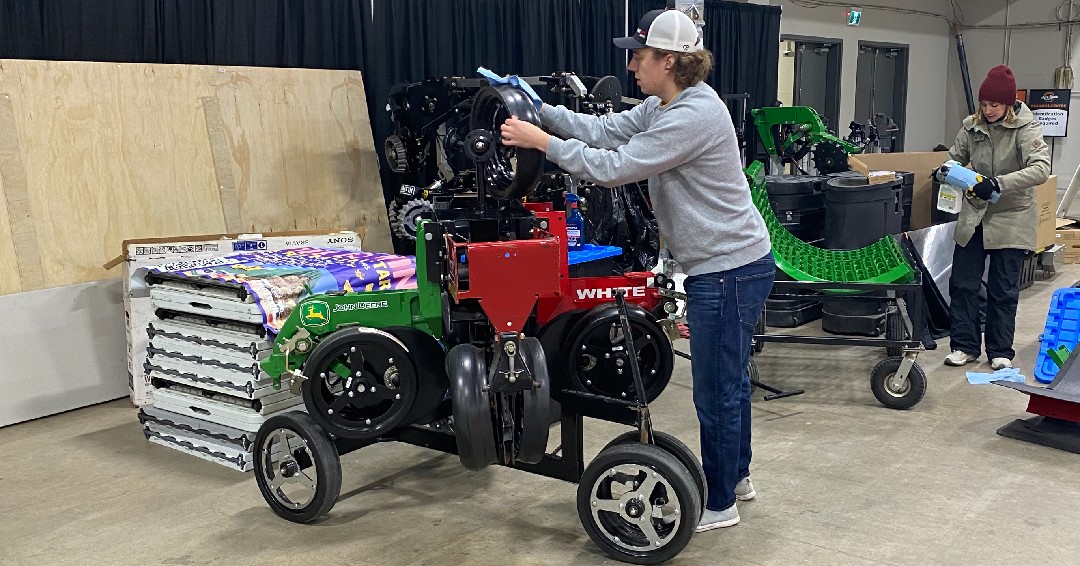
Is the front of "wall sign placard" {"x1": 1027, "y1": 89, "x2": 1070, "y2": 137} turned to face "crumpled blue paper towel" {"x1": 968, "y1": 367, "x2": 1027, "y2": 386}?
yes

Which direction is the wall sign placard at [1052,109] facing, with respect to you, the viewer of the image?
facing the viewer

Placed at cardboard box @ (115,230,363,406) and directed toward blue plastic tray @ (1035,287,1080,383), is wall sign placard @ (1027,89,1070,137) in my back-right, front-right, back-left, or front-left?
front-left

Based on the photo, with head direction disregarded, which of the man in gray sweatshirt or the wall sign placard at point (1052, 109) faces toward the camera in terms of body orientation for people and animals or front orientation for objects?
the wall sign placard

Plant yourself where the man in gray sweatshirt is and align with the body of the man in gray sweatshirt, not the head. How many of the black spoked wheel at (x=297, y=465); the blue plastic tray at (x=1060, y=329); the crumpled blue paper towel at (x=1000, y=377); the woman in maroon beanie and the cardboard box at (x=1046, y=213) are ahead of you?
1

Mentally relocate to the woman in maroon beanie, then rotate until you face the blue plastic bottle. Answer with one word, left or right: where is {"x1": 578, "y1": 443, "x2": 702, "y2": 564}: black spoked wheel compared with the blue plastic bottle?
left

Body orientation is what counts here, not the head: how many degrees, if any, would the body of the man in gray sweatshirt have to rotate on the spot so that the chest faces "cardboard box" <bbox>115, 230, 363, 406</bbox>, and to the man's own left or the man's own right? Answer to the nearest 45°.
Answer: approximately 45° to the man's own right

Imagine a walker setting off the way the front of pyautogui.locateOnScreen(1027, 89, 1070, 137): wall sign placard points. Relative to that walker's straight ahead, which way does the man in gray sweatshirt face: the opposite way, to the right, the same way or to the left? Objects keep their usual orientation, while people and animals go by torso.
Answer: to the right

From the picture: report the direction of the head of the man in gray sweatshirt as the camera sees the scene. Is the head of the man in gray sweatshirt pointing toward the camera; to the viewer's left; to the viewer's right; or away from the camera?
to the viewer's left

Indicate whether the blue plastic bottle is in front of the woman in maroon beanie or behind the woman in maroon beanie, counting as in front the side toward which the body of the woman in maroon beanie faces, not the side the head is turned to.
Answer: in front

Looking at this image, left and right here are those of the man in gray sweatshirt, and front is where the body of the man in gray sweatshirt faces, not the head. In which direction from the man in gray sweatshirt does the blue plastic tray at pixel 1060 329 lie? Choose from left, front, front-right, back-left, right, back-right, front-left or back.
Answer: back-right

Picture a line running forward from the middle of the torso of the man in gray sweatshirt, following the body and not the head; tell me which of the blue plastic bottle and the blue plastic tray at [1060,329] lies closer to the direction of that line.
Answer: the blue plastic bottle

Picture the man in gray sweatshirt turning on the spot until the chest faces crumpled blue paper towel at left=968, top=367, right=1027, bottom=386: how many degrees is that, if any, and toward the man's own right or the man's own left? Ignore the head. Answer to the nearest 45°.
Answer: approximately 135° to the man's own right

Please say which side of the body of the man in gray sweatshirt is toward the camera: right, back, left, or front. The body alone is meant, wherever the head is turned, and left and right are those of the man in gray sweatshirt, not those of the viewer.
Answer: left

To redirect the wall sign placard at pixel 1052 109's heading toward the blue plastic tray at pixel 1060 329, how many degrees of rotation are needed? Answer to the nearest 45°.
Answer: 0° — it already faces it

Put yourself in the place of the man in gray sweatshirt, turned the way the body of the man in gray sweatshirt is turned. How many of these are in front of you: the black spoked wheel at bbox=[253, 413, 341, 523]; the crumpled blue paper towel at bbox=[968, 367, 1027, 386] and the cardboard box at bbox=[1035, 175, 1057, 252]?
1

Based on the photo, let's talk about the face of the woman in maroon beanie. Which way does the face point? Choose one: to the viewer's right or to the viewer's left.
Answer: to the viewer's left

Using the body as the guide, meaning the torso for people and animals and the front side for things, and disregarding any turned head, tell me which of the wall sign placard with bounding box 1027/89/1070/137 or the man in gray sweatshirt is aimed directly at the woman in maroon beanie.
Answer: the wall sign placard

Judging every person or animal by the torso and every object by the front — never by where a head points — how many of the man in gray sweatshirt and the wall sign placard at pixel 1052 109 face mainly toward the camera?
1
